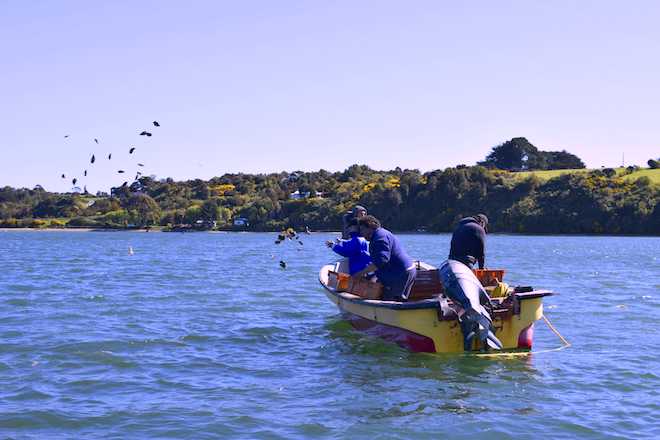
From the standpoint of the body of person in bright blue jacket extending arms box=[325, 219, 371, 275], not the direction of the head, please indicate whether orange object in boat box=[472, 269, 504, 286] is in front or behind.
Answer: behind

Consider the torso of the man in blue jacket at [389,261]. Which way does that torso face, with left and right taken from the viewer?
facing to the left of the viewer

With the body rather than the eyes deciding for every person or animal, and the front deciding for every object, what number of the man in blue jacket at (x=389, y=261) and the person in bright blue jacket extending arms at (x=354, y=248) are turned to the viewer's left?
2

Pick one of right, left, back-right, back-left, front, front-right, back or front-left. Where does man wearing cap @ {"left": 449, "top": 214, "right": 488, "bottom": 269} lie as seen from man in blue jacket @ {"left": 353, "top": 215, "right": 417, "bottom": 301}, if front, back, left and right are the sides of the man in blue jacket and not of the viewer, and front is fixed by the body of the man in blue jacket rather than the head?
back

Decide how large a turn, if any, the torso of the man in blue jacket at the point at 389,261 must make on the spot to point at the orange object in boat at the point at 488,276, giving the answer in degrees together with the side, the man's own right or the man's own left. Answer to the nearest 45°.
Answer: approximately 180°

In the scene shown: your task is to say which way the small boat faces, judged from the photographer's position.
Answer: facing away from the viewer and to the left of the viewer

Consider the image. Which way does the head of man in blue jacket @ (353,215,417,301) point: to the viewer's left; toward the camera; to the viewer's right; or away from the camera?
to the viewer's left

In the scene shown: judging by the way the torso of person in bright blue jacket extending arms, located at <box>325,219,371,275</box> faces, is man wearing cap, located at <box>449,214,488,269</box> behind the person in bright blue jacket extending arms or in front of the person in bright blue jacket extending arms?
behind

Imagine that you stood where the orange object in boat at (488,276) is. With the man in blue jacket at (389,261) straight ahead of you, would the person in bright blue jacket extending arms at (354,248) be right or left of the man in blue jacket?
right

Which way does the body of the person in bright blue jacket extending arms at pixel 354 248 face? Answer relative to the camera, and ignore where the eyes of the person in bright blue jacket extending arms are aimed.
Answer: to the viewer's left
